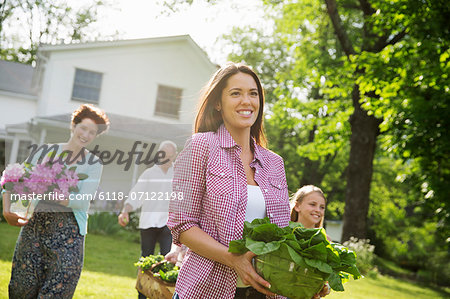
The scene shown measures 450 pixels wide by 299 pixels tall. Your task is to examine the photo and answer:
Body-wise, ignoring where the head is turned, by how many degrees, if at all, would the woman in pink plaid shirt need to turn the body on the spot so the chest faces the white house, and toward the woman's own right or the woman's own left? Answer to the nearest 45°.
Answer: approximately 135° to the woman's own left

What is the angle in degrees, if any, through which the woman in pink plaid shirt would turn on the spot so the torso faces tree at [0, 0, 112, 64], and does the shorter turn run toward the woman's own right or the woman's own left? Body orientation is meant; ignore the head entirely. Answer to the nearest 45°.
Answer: approximately 180°

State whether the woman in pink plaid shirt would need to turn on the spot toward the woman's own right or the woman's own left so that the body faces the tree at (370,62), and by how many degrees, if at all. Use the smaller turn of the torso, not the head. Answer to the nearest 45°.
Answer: approximately 135° to the woman's own left

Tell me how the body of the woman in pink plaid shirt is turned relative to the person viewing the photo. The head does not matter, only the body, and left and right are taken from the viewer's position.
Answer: facing the viewer and to the right of the viewer
